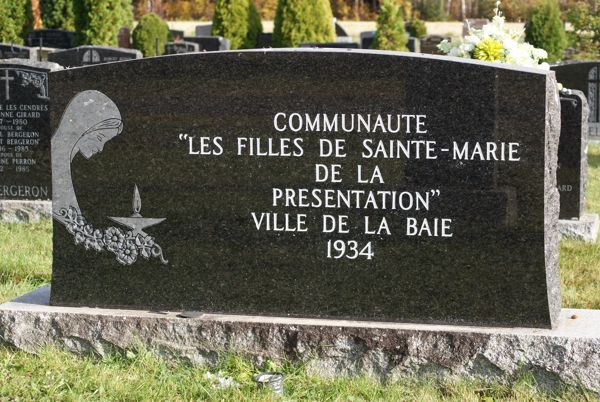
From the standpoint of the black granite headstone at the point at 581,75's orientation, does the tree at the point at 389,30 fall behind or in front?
behind

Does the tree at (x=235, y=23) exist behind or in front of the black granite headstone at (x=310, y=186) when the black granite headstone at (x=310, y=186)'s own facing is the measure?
behind

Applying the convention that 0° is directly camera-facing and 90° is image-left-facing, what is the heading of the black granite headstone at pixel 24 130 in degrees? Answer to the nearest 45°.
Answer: approximately 0°

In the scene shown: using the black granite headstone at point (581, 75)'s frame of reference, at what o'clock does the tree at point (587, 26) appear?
The tree is roughly at 6 o'clock from the black granite headstone.

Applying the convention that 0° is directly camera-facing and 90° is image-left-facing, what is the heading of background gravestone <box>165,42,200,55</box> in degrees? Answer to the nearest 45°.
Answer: approximately 0°

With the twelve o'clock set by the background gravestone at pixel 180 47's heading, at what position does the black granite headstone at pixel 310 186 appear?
The black granite headstone is roughly at 12 o'clock from the background gravestone.

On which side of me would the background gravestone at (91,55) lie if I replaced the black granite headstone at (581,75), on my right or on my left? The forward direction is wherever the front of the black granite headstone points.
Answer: on my right

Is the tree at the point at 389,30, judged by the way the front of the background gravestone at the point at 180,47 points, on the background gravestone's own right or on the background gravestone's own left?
on the background gravestone's own left
